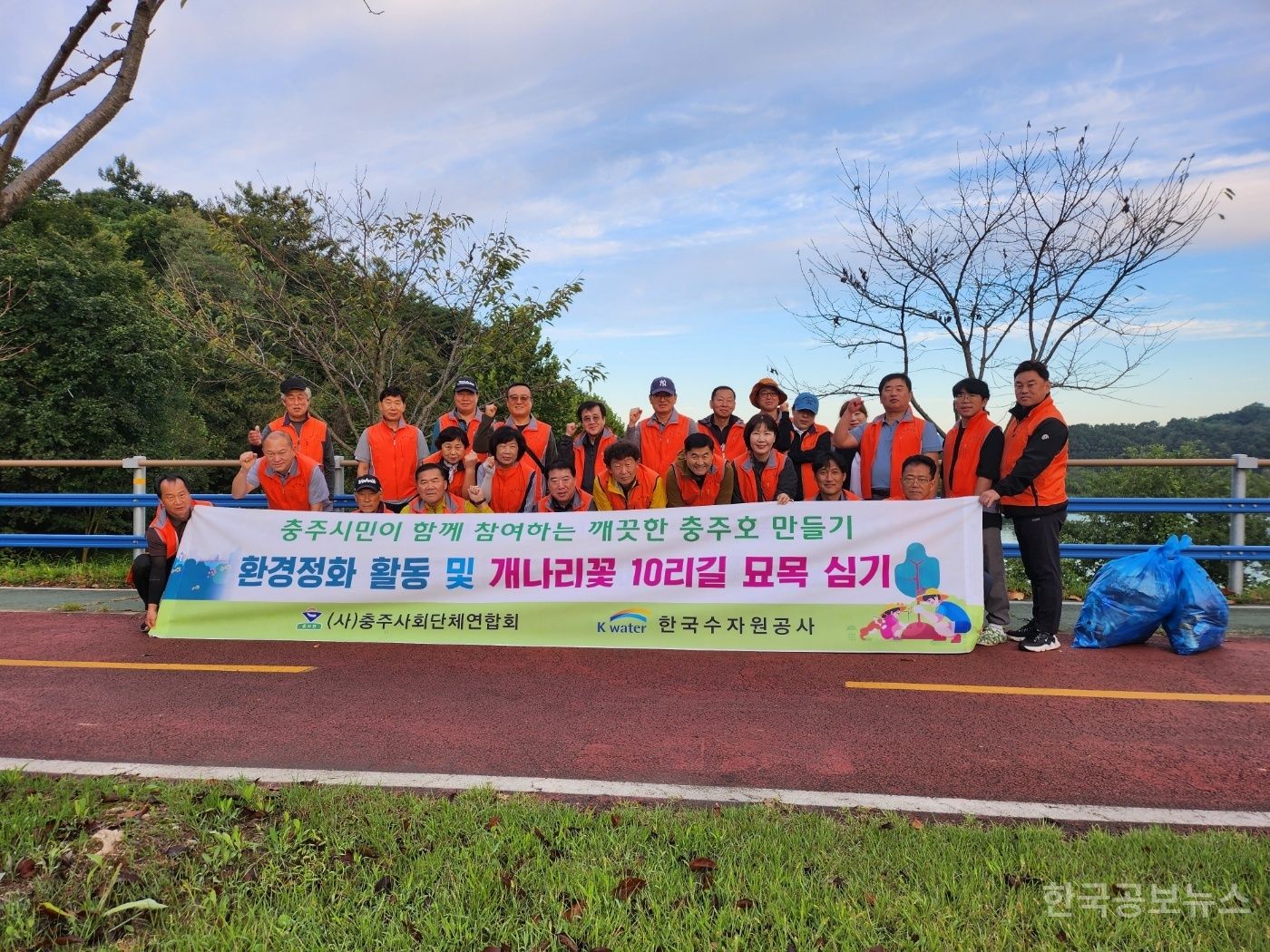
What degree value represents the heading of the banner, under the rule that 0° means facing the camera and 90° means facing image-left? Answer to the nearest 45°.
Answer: approximately 0°

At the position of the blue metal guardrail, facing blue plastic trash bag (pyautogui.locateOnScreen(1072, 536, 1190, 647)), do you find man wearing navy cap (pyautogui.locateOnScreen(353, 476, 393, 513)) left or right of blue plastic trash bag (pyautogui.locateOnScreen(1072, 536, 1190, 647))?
right

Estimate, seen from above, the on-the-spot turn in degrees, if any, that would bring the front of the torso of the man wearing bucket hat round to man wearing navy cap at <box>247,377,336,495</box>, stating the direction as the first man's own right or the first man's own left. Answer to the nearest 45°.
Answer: approximately 90° to the first man's own right

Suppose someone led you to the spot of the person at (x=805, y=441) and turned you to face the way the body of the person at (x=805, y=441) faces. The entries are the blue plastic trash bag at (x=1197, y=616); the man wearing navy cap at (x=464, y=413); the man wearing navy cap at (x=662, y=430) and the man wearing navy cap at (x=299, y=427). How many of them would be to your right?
3

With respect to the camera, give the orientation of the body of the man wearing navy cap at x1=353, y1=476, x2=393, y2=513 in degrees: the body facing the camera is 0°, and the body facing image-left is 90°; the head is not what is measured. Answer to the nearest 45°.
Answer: approximately 0°

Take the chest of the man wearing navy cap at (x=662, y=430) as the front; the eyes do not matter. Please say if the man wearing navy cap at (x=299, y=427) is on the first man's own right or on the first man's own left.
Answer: on the first man's own right

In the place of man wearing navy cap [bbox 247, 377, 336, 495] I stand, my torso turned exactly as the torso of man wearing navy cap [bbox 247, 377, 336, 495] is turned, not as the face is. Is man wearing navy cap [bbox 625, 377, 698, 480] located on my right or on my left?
on my left

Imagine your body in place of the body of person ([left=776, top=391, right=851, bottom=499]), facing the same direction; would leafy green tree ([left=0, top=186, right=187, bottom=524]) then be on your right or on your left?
on your right
